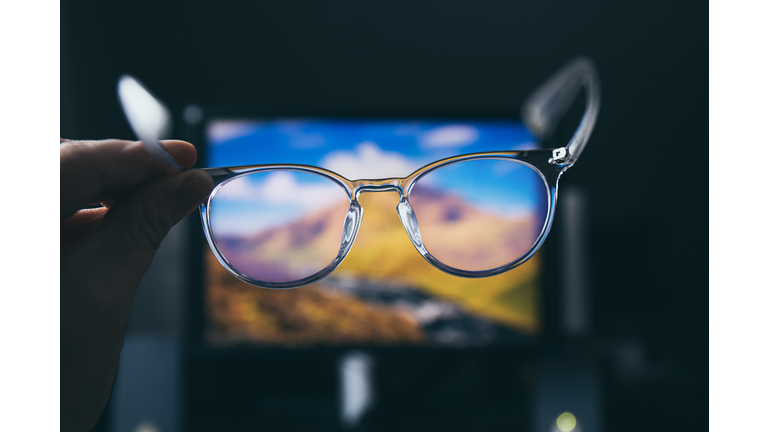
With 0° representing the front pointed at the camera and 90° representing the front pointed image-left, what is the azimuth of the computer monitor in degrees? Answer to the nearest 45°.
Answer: approximately 0°

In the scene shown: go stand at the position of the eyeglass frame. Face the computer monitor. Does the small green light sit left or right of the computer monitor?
right

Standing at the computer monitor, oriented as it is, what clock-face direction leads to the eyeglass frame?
The eyeglass frame is roughly at 12 o'clock from the computer monitor.
